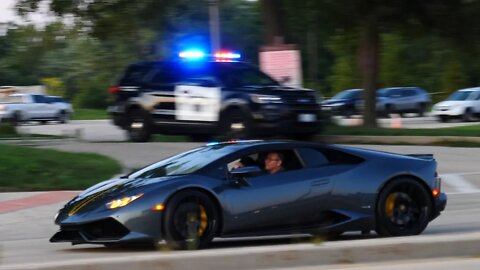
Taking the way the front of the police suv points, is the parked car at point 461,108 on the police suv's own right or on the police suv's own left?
on the police suv's own left

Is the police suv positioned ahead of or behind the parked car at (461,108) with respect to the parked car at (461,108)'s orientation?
ahead

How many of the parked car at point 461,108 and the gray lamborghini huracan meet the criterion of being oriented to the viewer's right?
0

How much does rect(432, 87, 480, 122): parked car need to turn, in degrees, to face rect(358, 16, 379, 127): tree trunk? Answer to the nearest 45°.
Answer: approximately 45° to its left

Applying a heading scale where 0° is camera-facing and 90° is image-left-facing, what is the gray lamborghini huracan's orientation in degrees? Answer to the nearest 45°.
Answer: approximately 45°

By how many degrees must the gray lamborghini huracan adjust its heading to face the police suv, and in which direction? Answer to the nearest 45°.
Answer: approximately 135° to its right

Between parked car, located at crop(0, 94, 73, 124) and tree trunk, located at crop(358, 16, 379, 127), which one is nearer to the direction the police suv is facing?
the tree trunk

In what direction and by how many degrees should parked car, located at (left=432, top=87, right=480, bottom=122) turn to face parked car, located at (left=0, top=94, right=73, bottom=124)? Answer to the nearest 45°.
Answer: approximately 45° to its right

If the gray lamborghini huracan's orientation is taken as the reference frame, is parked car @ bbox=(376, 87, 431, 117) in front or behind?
behind
